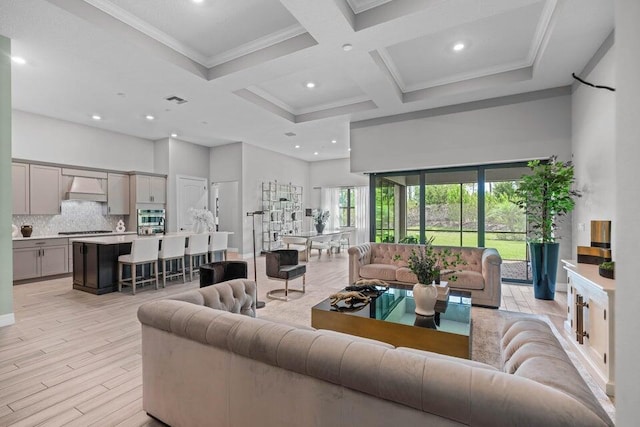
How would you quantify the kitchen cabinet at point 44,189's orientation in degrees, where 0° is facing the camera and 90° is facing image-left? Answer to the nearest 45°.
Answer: approximately 315°

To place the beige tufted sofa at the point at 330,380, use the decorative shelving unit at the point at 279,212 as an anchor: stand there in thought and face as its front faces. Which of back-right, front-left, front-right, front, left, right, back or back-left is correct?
front-right

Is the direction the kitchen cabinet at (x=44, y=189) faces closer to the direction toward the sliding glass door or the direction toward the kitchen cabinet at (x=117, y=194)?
the sliding glass door

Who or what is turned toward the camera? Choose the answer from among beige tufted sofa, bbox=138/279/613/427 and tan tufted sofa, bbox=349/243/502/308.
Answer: the tan tufted sofa

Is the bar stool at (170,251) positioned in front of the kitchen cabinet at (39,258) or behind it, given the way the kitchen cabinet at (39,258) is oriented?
in front

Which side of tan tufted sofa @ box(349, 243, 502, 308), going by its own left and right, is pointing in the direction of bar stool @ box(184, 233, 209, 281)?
right

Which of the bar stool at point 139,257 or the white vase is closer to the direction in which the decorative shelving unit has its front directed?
the white vase

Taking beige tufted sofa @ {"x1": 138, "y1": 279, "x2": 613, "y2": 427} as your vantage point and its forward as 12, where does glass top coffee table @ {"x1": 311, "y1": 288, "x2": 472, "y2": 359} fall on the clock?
The glass top coffee table is roughly at 11 o'clock from the beige tufted sofa.

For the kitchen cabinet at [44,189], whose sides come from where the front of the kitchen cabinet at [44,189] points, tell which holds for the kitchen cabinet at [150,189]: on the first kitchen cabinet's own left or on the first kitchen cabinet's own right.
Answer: on the first kitchen cabinet's own left

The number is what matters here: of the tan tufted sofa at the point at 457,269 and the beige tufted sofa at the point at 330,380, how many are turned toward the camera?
1

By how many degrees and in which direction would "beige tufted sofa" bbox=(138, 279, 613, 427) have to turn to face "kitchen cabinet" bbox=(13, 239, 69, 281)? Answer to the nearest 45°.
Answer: approximately 90° to its left

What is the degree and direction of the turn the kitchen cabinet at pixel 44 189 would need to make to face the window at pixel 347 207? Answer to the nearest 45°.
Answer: approximately 45° to its left

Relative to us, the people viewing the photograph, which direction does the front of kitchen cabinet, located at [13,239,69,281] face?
facing the viewer and to the right of the viewer

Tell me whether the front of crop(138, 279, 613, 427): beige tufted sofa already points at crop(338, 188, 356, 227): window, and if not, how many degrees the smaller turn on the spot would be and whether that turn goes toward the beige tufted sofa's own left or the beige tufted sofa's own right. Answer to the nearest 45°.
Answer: approximately 45° to the beige tufted sofa's own left

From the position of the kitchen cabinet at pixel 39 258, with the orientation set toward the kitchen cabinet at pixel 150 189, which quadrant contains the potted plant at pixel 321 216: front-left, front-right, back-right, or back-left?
front-right

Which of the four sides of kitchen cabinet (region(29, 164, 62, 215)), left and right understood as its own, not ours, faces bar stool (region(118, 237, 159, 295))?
front

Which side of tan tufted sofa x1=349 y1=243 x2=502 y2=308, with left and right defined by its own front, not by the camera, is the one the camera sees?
front
